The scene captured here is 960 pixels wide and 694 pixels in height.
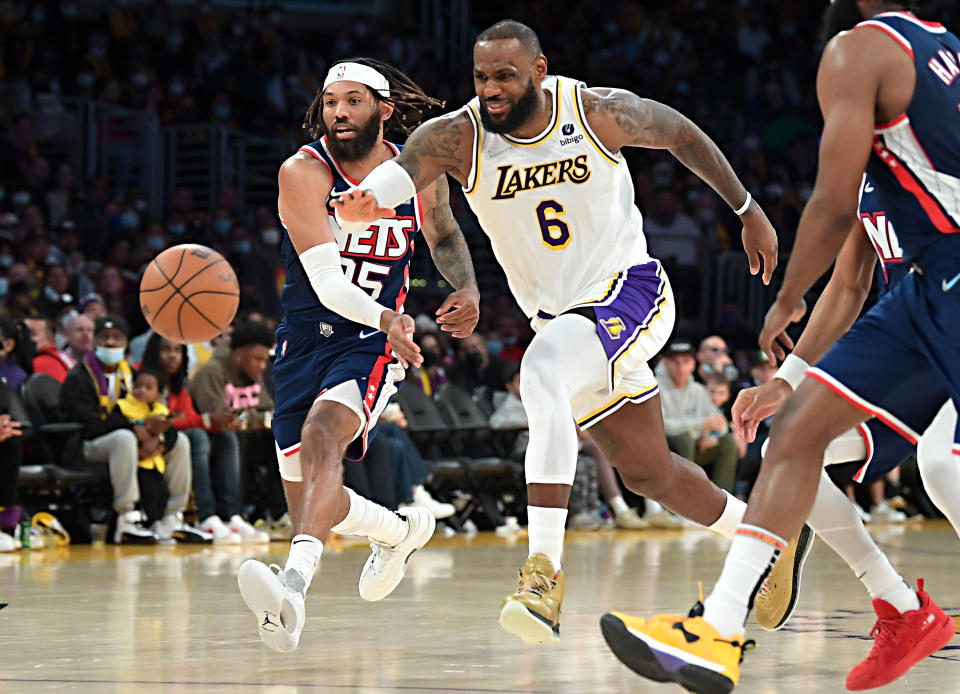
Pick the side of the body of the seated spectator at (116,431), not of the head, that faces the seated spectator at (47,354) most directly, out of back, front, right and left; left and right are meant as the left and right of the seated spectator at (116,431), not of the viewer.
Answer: back

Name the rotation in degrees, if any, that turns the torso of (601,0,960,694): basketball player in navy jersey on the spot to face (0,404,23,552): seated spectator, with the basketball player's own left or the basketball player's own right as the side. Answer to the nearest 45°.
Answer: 0° — they already face them

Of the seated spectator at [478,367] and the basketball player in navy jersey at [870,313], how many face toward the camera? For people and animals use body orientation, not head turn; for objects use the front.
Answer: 1

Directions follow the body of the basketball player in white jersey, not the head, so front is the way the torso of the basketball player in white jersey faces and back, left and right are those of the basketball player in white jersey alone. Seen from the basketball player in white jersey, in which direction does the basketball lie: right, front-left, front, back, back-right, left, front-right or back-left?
right

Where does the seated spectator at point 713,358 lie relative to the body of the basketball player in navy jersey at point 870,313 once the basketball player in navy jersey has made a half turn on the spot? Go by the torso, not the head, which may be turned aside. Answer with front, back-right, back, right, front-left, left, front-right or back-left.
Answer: back-left

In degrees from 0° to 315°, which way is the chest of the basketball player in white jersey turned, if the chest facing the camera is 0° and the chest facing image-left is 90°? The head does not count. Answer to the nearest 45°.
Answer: approximately 45°

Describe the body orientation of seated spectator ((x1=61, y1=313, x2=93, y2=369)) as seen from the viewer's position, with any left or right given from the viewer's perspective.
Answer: facing the viewer and to the right of the viewer

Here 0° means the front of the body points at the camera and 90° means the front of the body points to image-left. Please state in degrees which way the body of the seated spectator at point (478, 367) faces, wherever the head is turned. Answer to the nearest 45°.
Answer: approximately 0°

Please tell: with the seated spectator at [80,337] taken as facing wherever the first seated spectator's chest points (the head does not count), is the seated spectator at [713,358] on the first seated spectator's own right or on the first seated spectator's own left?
on the first seated spectator's own left

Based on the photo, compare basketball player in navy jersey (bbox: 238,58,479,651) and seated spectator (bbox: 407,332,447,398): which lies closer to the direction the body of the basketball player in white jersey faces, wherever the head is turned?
the basketball player in navy jersey

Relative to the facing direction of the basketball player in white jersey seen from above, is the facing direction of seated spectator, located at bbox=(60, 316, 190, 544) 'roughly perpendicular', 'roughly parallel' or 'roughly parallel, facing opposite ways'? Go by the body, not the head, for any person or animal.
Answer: roughly perpendicular
